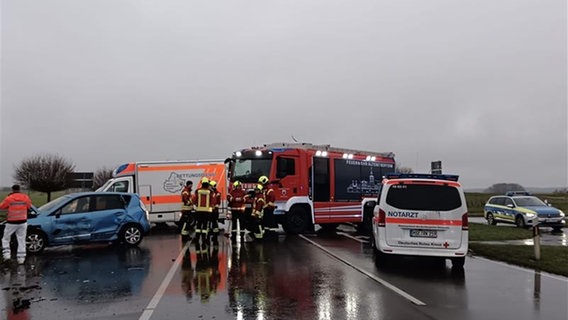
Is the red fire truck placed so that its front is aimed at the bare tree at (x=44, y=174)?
no

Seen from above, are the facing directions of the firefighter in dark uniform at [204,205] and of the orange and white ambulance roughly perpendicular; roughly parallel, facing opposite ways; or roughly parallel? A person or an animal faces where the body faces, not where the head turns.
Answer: roughly perpendicular

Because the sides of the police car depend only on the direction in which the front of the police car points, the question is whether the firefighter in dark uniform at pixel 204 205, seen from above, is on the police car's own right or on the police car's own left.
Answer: on the police car's own right

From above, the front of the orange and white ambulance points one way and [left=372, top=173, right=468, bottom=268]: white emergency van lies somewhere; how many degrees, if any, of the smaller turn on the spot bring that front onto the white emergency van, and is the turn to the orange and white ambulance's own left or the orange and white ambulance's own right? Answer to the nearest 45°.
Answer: approximately 135° to the orange and white ambulance's own left

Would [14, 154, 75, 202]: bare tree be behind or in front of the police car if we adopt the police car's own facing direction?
behind

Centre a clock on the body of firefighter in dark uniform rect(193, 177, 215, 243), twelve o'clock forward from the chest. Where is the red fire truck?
The red fire truck is roughly at 2 o'clock from the firefighter in dark uniform.

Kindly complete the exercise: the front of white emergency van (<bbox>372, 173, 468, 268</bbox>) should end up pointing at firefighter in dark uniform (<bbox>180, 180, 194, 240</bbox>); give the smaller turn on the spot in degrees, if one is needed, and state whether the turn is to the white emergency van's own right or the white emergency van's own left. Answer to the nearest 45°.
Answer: approximately 45° to the white emergency van's own left

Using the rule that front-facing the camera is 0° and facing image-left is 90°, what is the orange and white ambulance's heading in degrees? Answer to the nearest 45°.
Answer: approximately 90°

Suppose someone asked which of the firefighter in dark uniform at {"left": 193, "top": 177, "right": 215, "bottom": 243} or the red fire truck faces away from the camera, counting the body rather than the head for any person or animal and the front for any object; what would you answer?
the firefighter in dark uniform

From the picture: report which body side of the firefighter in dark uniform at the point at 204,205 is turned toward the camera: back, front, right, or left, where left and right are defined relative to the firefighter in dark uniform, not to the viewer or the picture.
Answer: back

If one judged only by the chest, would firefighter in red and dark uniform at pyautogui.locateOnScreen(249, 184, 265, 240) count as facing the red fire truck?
no

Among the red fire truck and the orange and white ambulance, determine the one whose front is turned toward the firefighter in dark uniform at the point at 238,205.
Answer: the red fire truck

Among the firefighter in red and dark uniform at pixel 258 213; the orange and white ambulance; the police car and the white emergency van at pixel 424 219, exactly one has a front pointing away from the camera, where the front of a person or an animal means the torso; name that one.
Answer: the white emergency van
